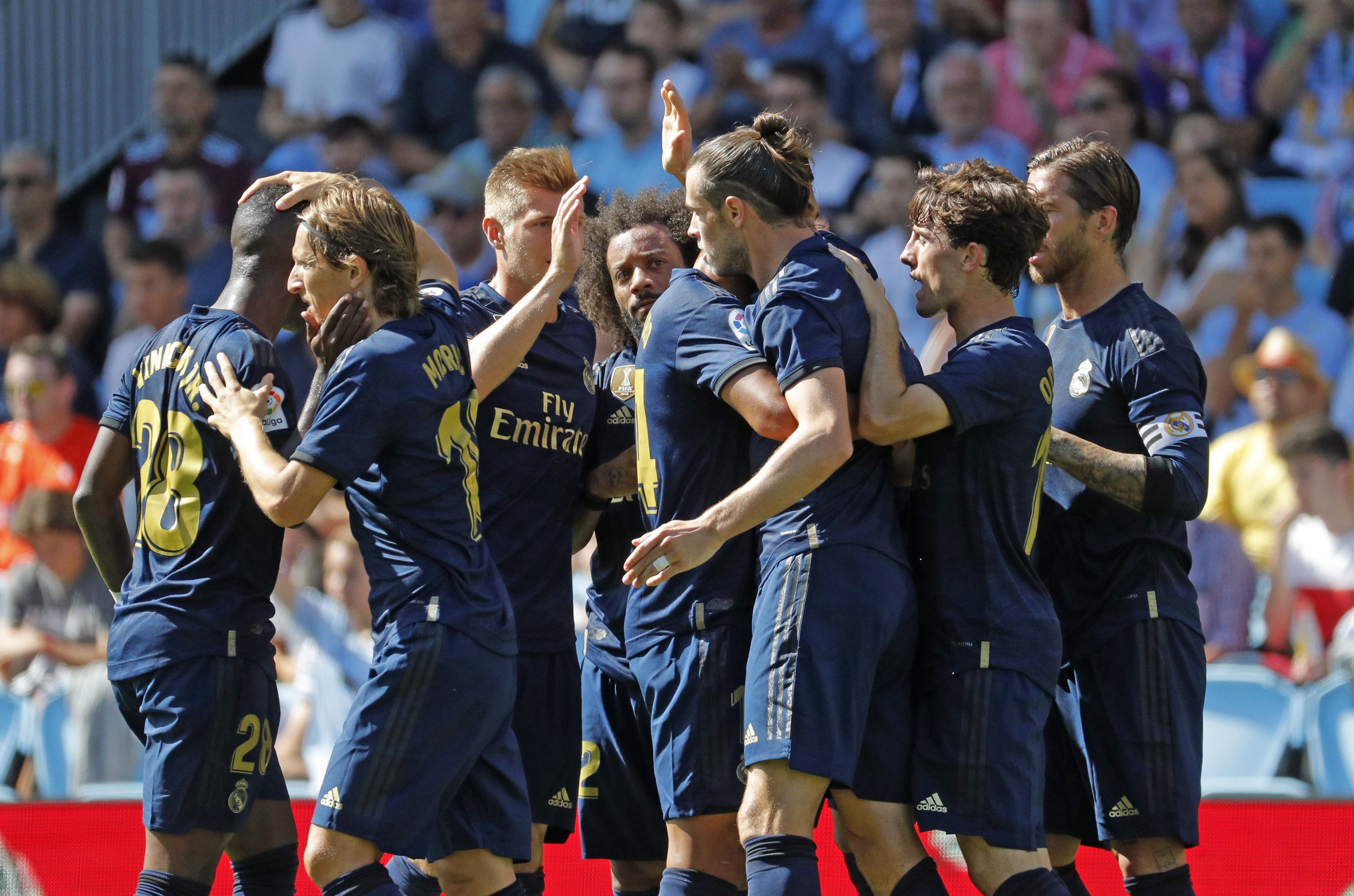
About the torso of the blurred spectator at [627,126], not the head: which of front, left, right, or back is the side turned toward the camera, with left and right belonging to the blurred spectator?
front

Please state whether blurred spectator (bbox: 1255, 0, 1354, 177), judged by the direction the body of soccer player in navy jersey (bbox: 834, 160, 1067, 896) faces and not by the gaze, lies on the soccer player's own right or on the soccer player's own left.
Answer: on the soccer player's own right

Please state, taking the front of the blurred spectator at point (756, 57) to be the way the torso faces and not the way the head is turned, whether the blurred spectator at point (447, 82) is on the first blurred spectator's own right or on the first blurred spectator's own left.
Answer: on the first blurred spectator's own right

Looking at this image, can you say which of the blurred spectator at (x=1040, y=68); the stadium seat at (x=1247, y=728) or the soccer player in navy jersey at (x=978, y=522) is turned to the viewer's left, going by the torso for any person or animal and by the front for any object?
the soccer player in navy jersey

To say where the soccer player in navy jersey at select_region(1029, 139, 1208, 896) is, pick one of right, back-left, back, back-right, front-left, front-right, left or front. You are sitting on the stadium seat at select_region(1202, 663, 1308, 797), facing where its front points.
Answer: front

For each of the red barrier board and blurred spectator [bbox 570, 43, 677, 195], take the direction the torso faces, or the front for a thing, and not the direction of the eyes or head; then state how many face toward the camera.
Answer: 2

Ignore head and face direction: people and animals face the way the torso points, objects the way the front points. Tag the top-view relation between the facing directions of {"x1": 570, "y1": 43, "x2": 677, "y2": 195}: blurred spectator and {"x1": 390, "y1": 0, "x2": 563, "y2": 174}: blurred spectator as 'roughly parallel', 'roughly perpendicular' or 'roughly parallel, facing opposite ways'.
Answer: roughly parallel

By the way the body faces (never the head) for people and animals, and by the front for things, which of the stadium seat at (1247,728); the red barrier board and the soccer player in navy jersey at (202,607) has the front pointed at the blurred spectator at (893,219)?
the soccer player in navy jersey

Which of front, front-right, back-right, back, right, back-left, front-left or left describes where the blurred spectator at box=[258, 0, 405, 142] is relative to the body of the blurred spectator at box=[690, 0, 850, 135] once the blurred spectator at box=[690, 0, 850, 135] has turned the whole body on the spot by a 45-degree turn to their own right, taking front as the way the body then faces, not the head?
front-right

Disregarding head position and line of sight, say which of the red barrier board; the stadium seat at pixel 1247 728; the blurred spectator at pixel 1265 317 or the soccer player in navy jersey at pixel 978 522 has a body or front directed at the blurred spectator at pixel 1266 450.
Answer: the blurred spectator at pixel 1265 317

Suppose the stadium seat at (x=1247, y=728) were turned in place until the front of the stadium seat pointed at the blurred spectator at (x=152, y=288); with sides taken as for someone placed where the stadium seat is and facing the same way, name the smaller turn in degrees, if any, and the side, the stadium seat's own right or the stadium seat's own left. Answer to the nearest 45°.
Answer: approximately 90° to the stadium seat's own right

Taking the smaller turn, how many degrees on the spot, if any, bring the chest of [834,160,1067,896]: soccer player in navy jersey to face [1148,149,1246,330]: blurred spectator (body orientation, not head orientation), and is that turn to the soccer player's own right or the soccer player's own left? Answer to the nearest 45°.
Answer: approximately 90° to the soccer player's own right

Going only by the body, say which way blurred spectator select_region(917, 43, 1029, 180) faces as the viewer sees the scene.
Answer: toward the camera

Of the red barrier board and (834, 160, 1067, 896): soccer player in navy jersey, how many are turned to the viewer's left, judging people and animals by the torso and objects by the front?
1

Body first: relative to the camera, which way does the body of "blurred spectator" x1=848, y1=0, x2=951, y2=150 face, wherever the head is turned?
toward the camera

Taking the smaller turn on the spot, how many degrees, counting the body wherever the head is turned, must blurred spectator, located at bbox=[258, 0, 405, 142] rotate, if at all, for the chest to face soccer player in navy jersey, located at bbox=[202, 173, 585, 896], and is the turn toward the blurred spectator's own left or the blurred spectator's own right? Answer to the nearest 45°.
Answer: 0° — they already face them

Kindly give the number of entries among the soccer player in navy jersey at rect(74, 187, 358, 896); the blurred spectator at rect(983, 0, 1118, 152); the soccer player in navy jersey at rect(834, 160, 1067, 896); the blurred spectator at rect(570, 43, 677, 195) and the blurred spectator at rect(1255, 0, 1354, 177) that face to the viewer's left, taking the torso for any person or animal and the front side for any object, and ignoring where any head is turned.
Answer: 1

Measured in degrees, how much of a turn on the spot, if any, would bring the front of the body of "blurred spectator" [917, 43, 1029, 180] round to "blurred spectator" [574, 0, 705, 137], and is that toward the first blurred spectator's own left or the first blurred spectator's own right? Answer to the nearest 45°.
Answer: approximately 90° to the first blurred spectator's own right

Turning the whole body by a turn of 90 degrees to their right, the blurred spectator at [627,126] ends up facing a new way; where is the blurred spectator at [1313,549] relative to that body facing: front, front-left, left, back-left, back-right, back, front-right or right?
back-left

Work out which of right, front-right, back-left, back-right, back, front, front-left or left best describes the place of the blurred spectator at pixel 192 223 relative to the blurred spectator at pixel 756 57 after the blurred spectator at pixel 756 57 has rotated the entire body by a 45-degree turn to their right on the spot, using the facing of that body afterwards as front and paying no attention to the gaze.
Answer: front-right
